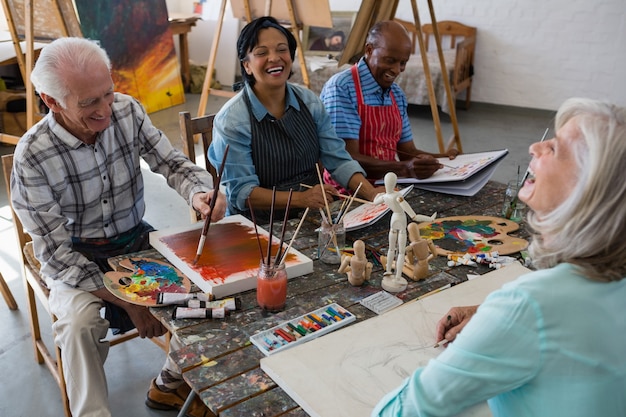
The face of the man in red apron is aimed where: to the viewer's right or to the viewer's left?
to the viewer's right

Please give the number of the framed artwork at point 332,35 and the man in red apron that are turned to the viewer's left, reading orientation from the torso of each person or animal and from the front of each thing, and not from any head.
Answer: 0

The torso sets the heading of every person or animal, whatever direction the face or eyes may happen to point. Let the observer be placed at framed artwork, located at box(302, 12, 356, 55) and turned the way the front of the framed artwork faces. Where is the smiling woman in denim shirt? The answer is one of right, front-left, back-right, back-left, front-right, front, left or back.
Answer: front

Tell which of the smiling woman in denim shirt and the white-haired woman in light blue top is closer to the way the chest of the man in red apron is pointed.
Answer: the white-haired woman in light blue top

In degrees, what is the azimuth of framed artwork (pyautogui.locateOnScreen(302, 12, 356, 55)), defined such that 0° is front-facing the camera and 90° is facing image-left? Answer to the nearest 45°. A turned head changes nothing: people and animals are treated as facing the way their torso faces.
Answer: approximately 0°

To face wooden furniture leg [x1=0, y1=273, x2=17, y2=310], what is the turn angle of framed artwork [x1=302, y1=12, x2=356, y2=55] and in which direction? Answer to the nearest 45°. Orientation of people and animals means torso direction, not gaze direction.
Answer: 0° — it already faces it

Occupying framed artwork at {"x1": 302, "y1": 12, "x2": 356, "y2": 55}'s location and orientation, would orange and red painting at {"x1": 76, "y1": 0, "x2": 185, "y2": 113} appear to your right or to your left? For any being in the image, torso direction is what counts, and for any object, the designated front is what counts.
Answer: on your right

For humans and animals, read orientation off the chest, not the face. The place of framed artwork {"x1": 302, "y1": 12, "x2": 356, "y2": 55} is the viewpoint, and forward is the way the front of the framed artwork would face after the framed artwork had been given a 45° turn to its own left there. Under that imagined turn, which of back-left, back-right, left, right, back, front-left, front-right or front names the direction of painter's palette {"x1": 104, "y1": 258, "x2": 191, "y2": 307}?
front-right

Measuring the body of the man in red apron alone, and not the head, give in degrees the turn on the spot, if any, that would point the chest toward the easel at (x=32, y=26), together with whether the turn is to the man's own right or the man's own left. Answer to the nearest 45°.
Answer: approximately 135° to the man's own right

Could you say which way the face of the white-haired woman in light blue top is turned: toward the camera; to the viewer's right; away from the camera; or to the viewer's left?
to the viewer's left

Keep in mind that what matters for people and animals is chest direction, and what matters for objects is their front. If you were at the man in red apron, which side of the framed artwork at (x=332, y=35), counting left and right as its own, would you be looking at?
front

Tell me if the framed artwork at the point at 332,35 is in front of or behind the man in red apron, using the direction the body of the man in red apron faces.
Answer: behind

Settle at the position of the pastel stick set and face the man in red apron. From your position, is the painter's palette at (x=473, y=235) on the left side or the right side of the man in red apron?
right

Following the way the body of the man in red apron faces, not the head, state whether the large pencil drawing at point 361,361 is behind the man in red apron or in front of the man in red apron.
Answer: in front

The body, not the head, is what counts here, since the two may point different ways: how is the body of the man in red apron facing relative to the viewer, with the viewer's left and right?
facing the viewer and to the right of the viewer

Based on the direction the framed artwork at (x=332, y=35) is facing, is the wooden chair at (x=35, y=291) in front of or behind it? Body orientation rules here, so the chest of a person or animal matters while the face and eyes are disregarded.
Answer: in front

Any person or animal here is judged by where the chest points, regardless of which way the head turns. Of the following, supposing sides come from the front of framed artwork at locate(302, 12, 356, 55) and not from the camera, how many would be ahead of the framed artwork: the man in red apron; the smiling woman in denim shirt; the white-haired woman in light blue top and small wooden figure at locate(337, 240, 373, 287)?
4

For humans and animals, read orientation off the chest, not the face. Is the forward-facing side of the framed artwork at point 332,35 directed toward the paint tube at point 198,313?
yes

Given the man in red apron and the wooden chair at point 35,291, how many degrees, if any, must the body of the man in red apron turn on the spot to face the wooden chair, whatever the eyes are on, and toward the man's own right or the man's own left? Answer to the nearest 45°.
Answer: approximately 90° to the man's own right

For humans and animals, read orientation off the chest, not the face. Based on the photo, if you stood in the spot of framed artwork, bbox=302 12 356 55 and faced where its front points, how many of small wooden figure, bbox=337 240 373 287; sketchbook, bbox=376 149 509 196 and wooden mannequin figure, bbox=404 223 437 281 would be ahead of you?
3
